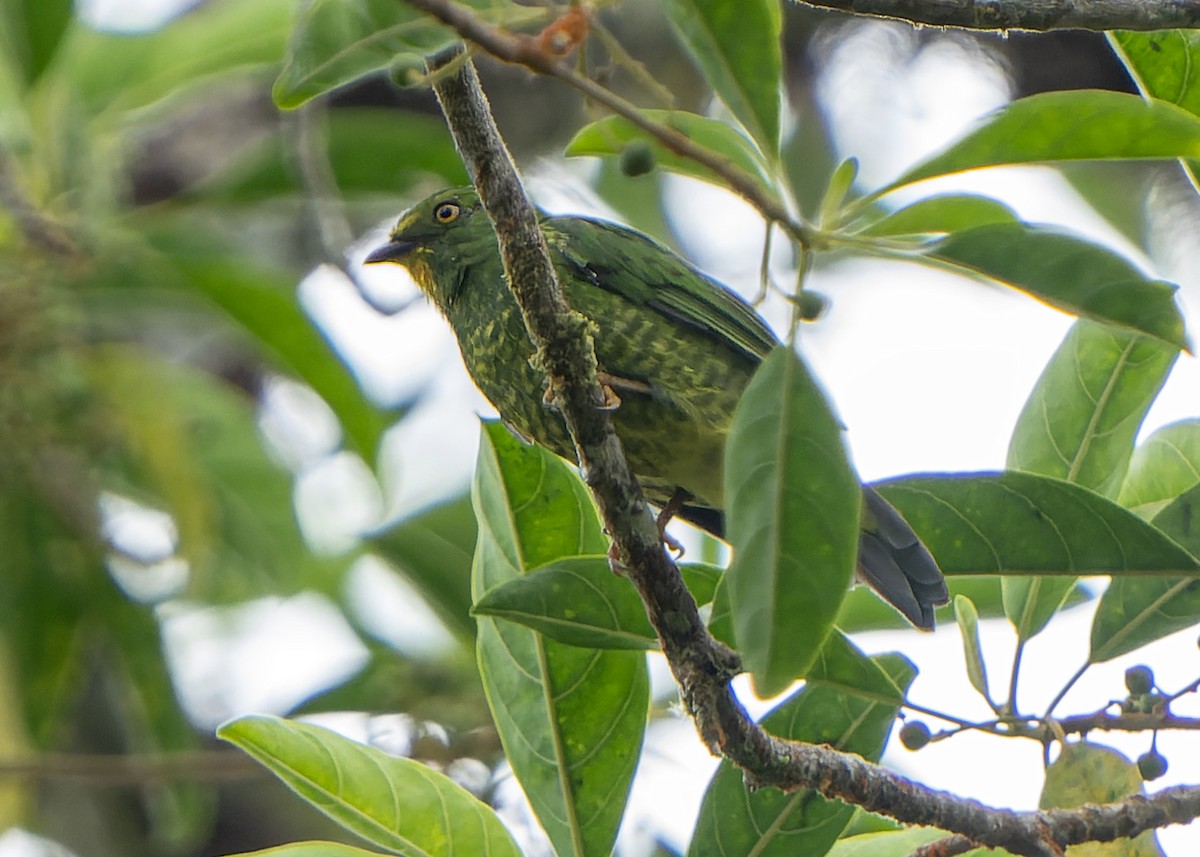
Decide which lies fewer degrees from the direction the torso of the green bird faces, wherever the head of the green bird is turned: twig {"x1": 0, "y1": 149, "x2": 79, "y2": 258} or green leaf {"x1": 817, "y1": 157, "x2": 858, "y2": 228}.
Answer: the twig

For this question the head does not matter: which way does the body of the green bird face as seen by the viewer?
to the viewer's left

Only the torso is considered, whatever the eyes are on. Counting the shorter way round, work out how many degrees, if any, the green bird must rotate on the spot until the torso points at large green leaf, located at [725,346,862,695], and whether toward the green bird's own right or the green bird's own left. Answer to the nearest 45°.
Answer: approximately 90° to the green bird's own left

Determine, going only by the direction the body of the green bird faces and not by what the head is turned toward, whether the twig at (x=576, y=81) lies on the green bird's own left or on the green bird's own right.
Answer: on the green bird's own left

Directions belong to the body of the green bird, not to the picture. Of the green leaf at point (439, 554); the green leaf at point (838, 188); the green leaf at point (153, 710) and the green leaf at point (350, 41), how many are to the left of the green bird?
2
